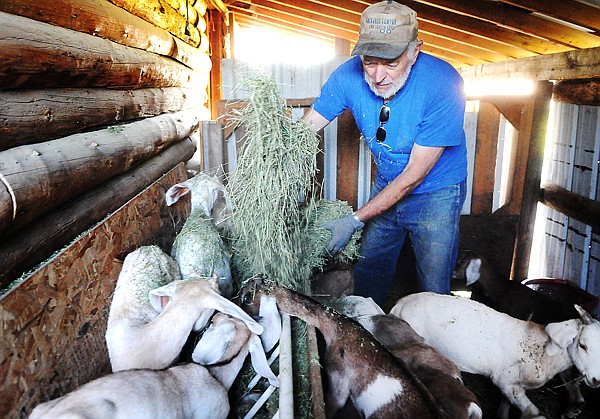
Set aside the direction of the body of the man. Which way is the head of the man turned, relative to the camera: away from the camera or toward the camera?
toward the camera

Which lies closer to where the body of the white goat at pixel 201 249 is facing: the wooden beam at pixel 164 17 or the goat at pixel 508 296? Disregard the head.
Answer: the wooden beam

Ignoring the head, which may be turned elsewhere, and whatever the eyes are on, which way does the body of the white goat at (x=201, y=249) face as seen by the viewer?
away from the camera

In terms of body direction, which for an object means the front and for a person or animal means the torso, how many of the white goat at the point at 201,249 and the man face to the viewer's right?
0

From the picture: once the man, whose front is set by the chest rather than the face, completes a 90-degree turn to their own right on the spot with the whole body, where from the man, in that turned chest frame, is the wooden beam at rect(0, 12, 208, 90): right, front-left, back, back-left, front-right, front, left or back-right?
left

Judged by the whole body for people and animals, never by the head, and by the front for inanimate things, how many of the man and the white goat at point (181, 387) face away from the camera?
0

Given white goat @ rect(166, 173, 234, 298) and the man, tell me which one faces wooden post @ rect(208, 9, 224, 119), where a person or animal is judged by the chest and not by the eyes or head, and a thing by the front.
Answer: the white goat

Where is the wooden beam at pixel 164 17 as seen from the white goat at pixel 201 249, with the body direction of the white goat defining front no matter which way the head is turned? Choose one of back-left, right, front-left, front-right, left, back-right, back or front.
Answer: front

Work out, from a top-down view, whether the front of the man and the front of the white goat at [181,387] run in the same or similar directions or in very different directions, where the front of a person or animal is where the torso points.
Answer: very different directions
